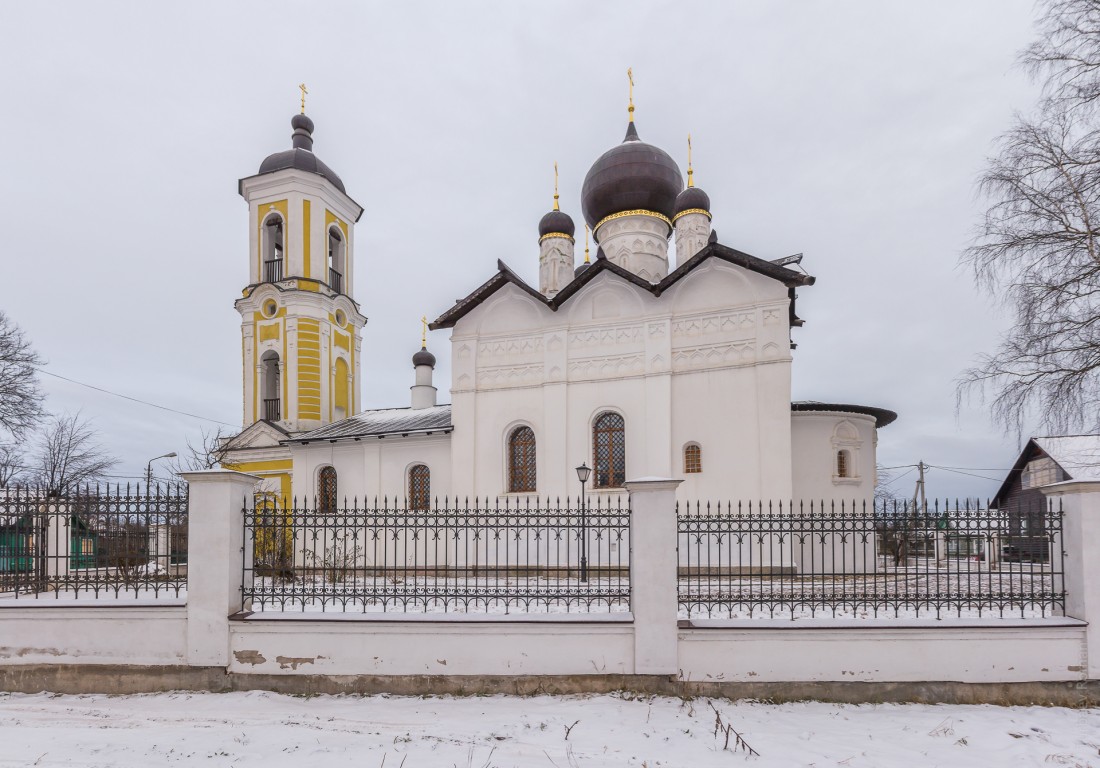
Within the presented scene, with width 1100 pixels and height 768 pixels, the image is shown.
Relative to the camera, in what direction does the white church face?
facing to the left of the viewer
